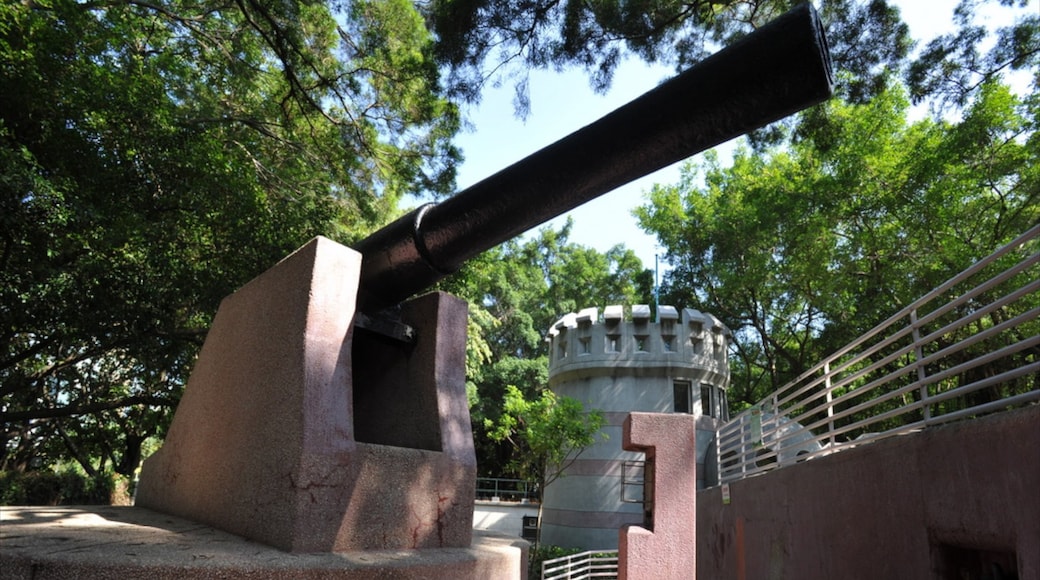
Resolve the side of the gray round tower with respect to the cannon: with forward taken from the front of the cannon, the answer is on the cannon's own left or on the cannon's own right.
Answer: on the cannon's own left

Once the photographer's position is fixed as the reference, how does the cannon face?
facing the viewer and to the right of the viewer

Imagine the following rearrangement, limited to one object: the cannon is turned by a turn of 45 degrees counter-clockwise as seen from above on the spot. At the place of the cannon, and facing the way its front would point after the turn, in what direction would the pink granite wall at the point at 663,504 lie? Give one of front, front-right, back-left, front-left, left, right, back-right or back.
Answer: front-left

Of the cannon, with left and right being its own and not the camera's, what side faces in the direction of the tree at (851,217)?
left

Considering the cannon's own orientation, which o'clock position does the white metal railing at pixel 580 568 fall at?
The white metal railing is roughly at 8 o'clock from the cannon.

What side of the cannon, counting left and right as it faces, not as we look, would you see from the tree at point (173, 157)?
back

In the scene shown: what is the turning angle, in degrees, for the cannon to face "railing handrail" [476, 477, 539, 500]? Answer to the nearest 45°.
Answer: approximately 135° to its left

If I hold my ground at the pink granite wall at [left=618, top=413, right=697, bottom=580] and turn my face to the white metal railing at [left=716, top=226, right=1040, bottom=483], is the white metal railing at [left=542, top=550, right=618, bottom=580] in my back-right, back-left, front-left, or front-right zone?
back-left

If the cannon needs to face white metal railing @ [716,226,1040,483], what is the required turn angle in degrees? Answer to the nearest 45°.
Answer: approximately 45° to its left

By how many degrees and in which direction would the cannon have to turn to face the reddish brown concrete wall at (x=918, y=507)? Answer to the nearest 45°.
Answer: approximately 45° to its left
